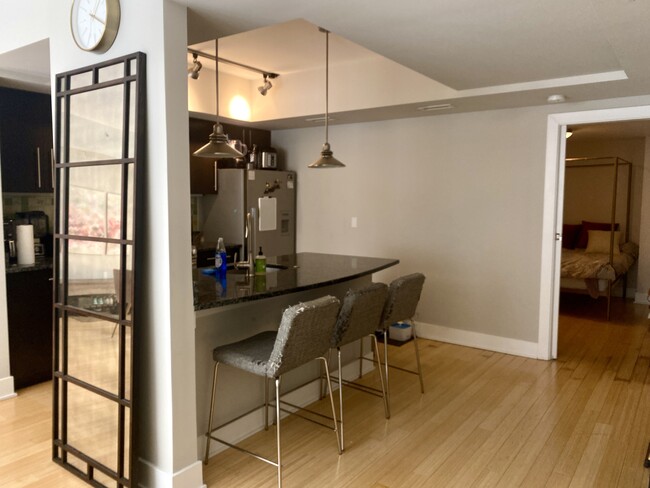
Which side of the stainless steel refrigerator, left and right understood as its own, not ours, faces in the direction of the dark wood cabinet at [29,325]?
right

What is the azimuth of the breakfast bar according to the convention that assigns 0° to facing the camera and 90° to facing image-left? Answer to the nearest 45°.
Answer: approximately 315°

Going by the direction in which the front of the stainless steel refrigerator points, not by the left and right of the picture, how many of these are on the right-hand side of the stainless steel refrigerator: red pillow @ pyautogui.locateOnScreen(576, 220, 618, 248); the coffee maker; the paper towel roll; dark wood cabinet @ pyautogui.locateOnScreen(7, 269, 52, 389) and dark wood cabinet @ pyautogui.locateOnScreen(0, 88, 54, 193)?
4

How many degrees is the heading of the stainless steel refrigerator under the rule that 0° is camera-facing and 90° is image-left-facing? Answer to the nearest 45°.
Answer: approximately 315°

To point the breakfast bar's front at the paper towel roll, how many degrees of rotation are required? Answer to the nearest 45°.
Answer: approximately 180°

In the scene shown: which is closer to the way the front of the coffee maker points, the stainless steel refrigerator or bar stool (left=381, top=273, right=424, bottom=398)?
the bar stool
